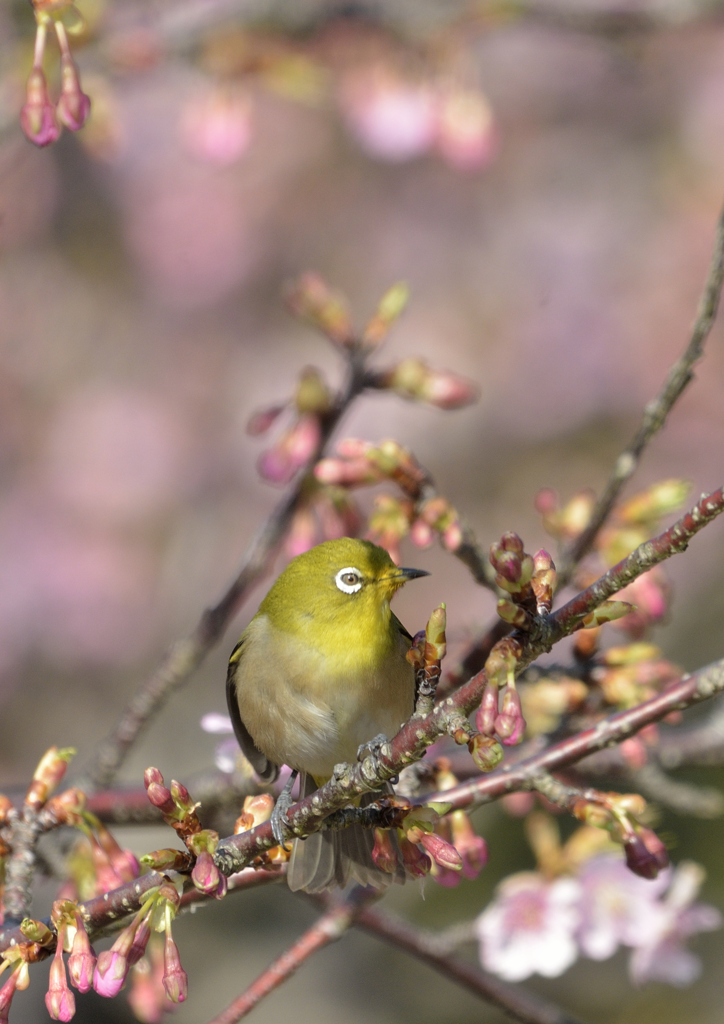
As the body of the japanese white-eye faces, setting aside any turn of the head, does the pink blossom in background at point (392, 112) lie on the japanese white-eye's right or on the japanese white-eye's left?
on the japanese white-eye's left
